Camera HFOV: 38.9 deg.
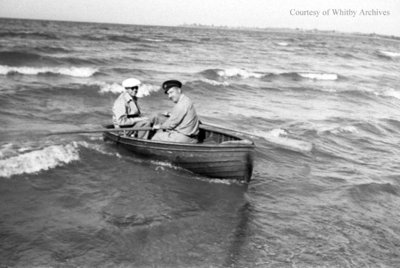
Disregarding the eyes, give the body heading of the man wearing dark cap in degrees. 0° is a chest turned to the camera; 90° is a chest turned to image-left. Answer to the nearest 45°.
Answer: approximately 90°

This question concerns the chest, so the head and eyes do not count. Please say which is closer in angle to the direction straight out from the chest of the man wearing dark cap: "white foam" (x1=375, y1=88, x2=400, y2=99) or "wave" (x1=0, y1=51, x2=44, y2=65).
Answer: the wave

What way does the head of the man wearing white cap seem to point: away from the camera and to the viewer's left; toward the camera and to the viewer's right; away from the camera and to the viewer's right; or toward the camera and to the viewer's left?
toward the camera and to the viewer's right

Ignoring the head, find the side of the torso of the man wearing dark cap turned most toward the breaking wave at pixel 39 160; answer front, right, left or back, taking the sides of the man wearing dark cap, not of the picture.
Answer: front
